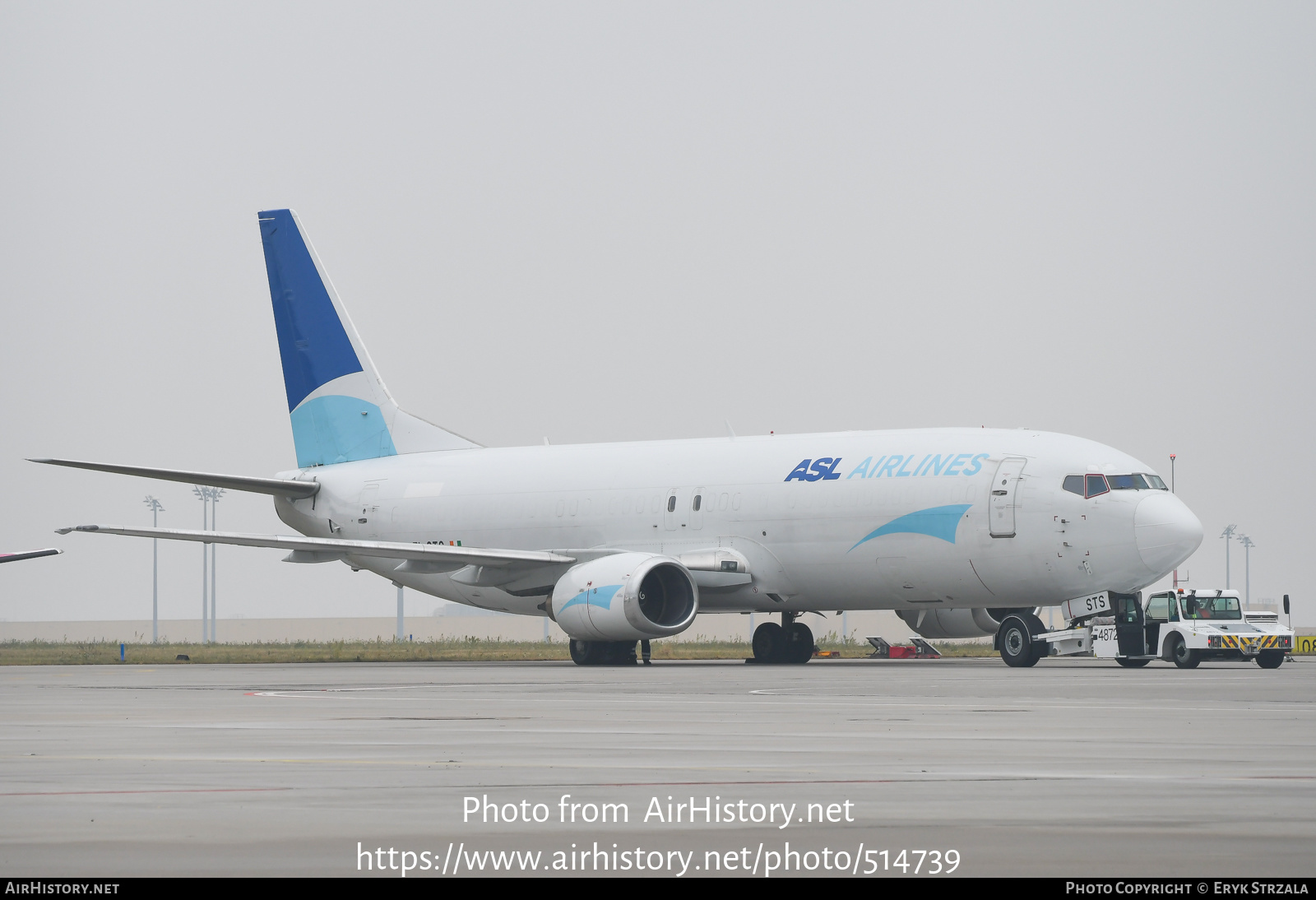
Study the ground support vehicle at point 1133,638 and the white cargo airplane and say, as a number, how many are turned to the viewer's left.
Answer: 0

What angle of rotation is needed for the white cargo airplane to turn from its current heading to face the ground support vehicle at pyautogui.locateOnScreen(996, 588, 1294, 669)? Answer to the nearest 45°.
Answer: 0° — it already faces it

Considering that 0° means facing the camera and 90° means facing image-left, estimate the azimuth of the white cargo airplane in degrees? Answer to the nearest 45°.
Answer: approximately 315°

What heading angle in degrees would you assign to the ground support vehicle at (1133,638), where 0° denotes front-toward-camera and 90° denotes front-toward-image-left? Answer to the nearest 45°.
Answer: approximately 315°

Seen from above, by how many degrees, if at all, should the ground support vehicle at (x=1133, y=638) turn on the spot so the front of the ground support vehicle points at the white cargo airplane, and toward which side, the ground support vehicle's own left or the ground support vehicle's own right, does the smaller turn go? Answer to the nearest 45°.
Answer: approximately 135° to the ground support vehicle's own right

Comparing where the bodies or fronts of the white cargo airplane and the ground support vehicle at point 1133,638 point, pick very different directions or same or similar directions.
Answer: same or similar directions
